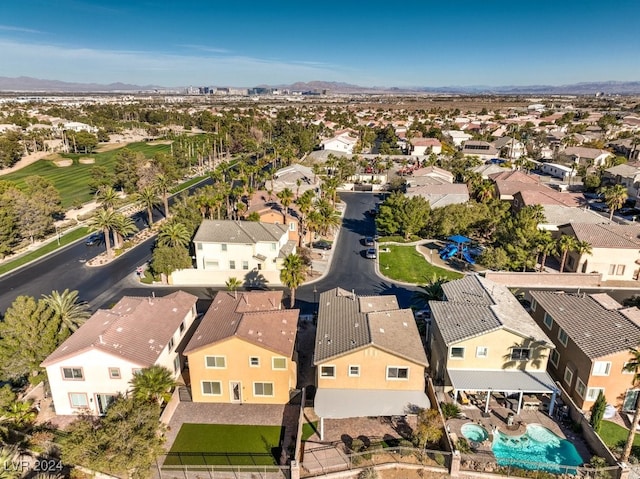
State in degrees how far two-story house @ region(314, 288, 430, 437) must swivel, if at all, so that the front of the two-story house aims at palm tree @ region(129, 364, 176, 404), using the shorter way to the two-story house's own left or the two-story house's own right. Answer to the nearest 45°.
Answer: approximately 90° to the two-story house's own left

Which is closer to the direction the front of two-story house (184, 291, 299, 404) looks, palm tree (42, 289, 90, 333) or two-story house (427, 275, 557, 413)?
the palm tree

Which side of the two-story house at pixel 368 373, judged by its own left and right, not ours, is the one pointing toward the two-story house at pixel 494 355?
right

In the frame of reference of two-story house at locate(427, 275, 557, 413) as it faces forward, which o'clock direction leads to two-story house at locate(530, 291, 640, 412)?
two-story house at locate(530, 291, 640, 412) is roughly at 2 o'clock from two-story house at locate(427, 275, 557, 413).

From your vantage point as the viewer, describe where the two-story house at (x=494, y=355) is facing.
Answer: facing away from the viewer

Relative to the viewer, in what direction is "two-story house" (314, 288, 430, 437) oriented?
away from the camera

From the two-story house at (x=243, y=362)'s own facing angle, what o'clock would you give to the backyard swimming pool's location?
The backyard swimming pool is roughly at 4 o'clock from the two-story house.

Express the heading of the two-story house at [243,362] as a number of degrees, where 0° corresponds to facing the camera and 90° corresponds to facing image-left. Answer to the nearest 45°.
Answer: approximately 180°

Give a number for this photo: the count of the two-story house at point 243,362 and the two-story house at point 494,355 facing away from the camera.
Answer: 2

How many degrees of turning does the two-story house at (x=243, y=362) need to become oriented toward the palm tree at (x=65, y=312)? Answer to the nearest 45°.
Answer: approximately 45° to its left

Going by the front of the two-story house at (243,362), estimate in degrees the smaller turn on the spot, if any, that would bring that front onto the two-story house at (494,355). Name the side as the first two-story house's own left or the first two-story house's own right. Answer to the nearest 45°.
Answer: approximately 90° to the first two-story house's own right

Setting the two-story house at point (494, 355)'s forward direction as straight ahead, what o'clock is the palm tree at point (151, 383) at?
The palm tree is roughly at 8 o'clock from the two-story house.

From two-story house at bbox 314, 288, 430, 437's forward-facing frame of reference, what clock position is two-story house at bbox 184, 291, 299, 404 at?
two-story house at bbox 184, 291, 299, 404 is roughly at 9 o'clock from two-story house at bbox 314, 288, 430, 437.

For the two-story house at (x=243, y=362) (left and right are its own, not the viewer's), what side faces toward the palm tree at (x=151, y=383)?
left
